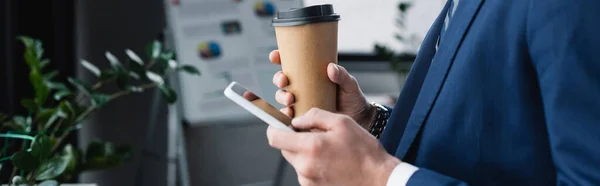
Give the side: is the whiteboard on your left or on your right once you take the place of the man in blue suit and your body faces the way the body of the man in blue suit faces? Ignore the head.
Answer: on your right

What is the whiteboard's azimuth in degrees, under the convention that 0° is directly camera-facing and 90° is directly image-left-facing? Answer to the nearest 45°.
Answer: approximately 0°

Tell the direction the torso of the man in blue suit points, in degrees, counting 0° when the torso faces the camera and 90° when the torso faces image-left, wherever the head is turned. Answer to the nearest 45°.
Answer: approximately 45°

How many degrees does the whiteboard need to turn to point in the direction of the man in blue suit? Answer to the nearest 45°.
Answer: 0° — it already faces them

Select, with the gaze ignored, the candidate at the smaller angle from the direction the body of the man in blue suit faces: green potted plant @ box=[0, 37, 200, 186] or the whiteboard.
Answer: the green potted plant
